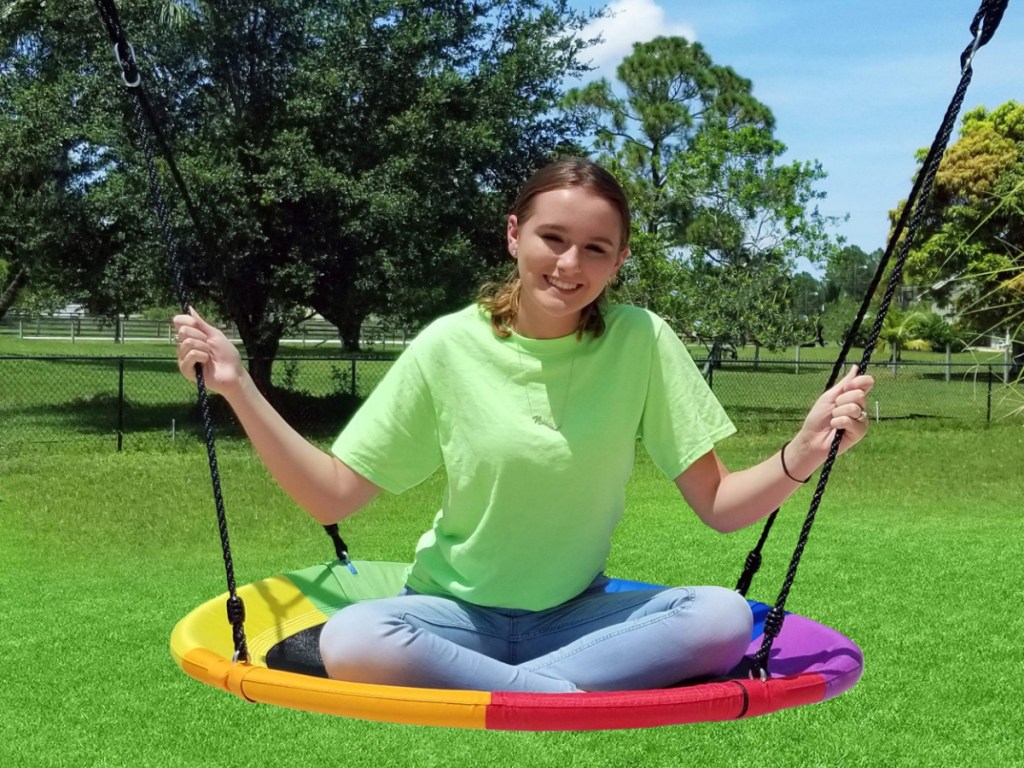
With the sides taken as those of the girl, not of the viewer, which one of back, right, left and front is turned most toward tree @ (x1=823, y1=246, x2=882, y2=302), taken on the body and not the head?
back

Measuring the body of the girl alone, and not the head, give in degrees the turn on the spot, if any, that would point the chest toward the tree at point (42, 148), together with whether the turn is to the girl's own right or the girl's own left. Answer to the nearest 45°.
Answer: approximately 135° to the girl's own right

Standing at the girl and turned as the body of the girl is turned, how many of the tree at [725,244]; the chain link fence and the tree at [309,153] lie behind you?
3

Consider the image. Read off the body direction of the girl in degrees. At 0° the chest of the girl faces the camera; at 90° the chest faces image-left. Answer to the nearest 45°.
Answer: approximately 0°

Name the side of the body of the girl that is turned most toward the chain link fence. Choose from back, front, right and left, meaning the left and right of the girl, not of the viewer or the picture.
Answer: back

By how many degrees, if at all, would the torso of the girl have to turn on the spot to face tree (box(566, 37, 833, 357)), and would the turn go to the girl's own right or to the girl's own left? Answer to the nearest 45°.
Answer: approximately 180°

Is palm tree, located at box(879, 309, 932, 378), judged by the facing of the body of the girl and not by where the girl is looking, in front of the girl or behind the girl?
behind

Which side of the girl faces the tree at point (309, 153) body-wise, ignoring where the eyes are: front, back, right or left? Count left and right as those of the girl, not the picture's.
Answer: back
